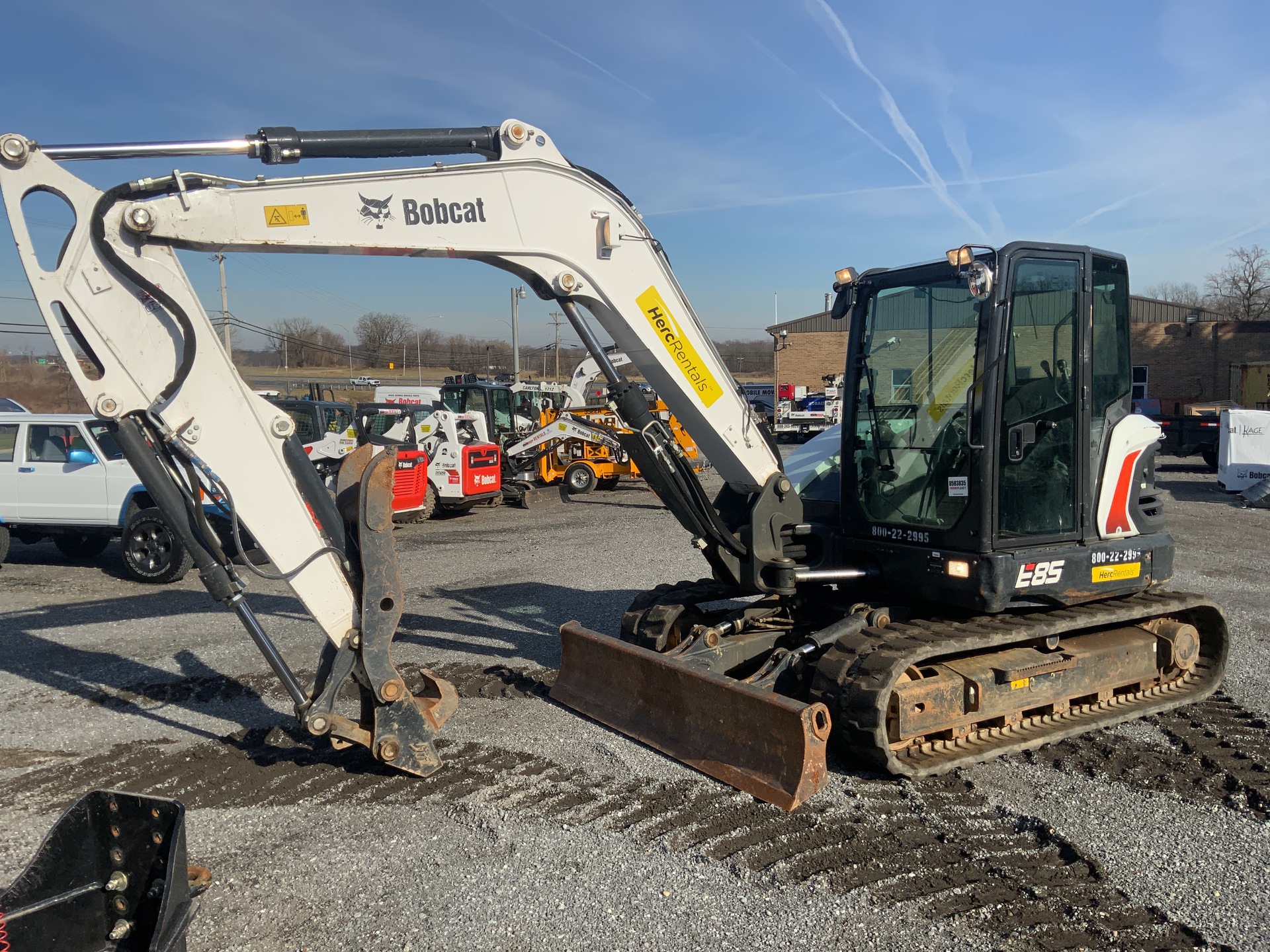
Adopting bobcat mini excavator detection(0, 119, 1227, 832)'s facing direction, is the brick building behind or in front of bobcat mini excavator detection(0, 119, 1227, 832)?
behind

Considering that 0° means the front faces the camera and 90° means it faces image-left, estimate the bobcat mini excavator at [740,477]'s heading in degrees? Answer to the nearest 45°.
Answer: approximately 45°
